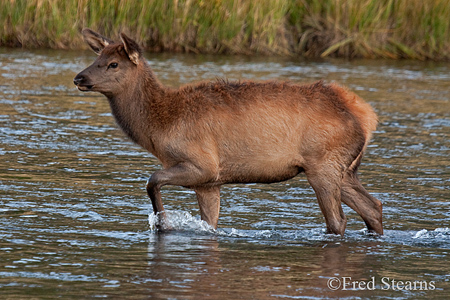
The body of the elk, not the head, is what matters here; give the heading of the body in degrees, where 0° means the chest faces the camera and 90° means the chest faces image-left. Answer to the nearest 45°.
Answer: approximately 90°
